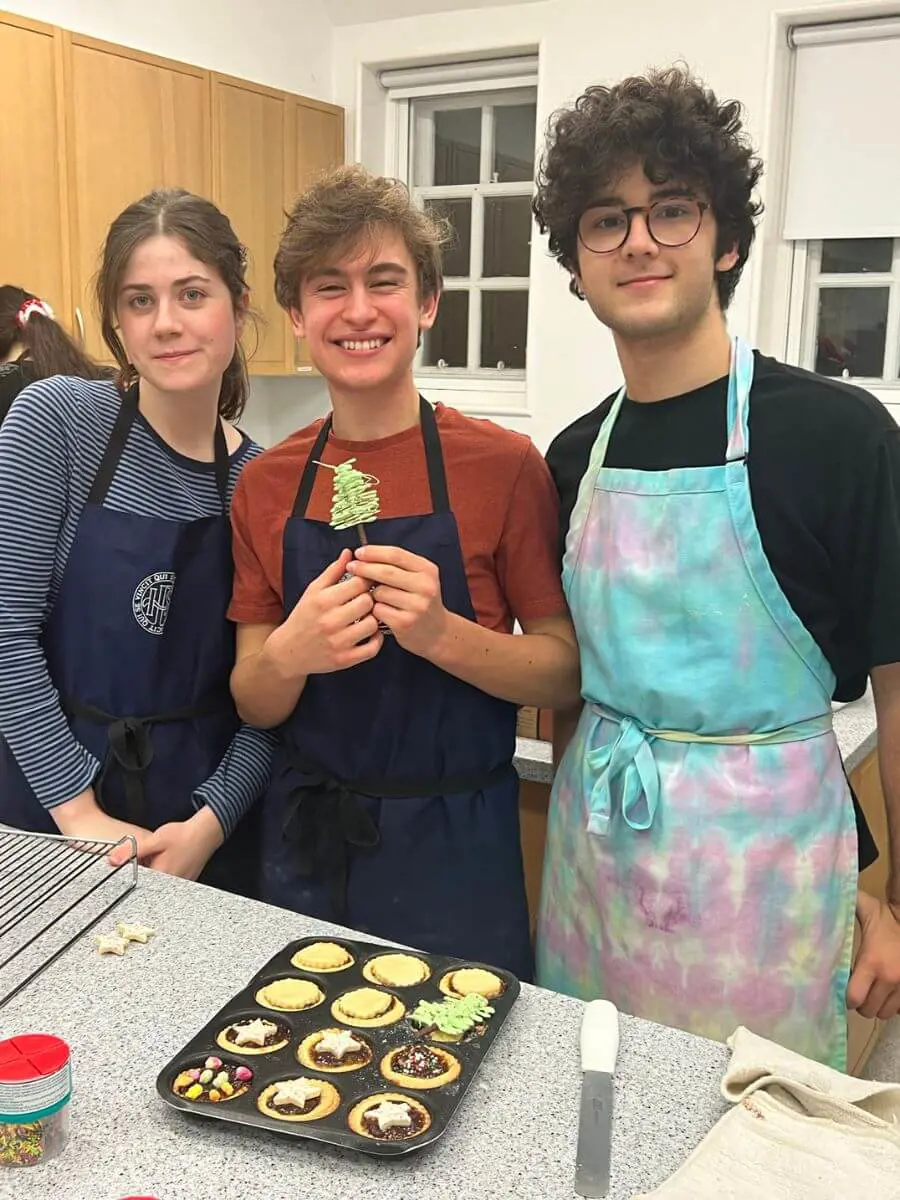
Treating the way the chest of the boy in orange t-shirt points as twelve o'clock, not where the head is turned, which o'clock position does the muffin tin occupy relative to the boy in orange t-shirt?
The muffin tin is roughly at 12 o'clock from the boy in orange t-shirt.

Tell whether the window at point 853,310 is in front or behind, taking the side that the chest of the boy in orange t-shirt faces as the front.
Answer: behind

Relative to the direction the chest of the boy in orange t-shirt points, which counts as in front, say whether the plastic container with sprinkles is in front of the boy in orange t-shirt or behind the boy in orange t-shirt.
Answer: in front

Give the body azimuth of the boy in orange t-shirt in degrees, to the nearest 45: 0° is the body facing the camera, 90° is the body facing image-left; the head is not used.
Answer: approximately 0°

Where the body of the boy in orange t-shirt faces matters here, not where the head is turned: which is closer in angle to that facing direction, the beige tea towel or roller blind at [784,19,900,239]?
the beige tea towel

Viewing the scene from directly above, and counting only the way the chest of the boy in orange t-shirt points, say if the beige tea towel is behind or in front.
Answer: in front
